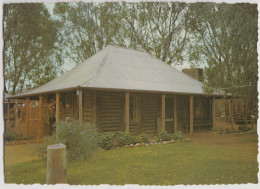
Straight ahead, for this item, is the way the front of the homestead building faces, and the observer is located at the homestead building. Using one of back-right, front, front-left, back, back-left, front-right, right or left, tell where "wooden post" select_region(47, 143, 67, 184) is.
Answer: front-right

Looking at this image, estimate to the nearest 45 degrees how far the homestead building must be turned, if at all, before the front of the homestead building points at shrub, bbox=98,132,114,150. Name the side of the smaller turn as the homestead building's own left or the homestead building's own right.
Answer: approximately 45° to the homestead building's own right

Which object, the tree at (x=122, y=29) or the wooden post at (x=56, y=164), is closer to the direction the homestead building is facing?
the wooden post

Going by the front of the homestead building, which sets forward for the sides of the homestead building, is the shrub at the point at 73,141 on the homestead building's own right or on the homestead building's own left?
on the homestead building's own right

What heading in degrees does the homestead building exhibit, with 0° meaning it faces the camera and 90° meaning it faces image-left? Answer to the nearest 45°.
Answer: approximately 315°
